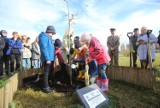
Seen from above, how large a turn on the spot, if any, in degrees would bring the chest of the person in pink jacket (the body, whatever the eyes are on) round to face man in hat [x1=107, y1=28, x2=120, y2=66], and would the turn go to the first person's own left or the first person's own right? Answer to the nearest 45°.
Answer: approximately 90° to the first person's own right

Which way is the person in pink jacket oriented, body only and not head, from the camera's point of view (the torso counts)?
to the viewer's left

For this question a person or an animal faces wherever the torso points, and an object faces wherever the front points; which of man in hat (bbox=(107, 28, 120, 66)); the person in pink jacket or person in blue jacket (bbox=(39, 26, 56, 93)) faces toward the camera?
the man in hat

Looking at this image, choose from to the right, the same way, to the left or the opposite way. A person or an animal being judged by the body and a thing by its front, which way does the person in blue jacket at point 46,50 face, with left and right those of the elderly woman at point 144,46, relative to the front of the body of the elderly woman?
the opposite way

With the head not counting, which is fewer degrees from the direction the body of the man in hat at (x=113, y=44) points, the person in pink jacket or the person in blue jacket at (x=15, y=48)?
the person in pink jacket

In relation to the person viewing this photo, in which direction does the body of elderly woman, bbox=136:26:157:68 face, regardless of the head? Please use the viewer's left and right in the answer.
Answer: facing the viewer and to the left of the viewer

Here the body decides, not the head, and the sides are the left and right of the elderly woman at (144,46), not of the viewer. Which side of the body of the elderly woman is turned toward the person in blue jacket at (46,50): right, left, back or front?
front

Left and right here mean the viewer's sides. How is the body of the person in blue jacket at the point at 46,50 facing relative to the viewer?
facing to the right of the viewer

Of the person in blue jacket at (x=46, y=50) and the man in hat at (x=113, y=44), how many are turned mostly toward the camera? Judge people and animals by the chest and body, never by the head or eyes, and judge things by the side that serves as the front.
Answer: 1

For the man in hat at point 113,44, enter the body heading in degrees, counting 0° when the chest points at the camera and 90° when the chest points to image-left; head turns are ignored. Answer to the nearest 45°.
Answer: approximately 0°

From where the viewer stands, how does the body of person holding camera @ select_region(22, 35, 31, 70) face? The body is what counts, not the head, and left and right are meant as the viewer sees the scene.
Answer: facing the viewer and to the right of the viewer
